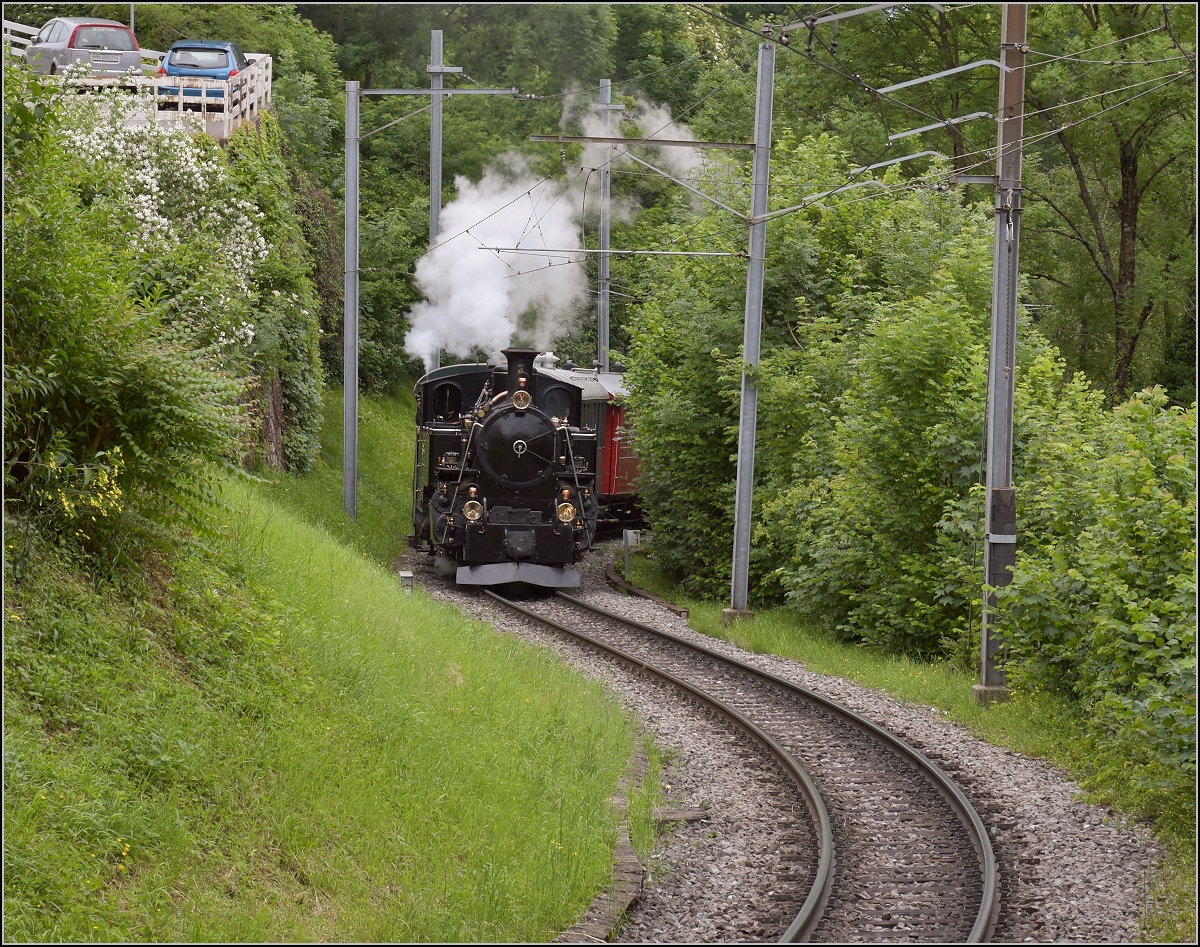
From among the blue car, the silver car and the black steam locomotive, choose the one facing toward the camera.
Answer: the black steam locomotive

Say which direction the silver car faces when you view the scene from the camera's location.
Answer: facing away from the viewer and to the left of the viewer

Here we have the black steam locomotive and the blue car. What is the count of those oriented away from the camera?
1

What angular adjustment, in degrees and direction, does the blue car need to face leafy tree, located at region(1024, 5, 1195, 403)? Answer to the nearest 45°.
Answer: approximately 90° to its right

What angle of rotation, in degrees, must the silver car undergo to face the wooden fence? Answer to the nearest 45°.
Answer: approximately 180°

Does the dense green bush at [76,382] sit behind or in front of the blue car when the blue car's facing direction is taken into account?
behind

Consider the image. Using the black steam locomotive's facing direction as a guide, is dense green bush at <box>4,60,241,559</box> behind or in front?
in front

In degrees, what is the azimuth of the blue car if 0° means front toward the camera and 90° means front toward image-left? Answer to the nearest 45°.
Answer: approximately 180°

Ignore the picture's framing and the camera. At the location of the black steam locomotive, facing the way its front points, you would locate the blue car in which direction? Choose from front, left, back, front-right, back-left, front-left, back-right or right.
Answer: back-right

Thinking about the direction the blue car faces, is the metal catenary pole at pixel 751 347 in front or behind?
behind
